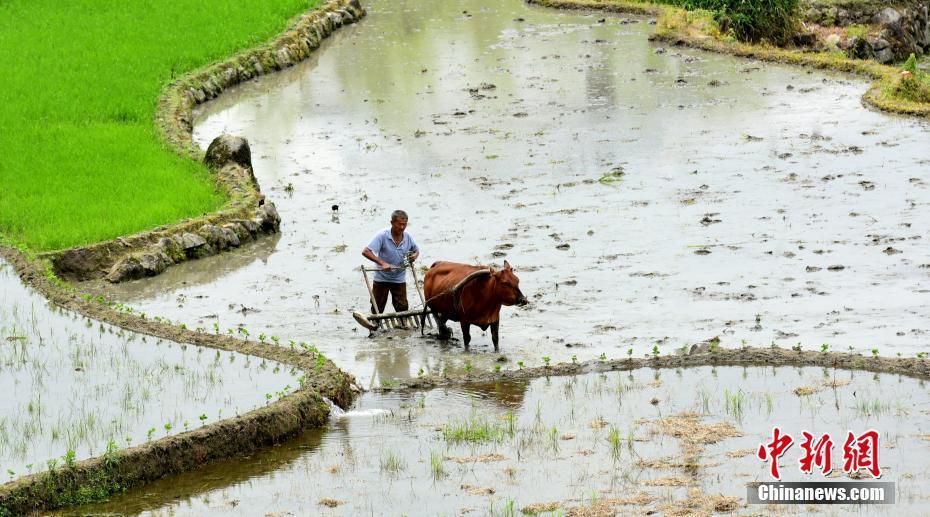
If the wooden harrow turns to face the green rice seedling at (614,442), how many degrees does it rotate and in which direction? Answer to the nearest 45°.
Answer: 0° — it already faces it

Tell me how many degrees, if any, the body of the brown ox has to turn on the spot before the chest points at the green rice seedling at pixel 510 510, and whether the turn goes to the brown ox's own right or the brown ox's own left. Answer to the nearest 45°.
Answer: approximately 45° to the brown ox's own right

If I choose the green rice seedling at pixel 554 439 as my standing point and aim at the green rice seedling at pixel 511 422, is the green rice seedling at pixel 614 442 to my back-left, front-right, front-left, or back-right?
back-right

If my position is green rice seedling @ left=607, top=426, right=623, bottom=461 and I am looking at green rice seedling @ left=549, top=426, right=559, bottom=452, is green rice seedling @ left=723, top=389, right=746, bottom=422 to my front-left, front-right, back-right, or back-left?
back-right

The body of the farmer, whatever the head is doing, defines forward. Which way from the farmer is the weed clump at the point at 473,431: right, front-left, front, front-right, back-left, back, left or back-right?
front-right
